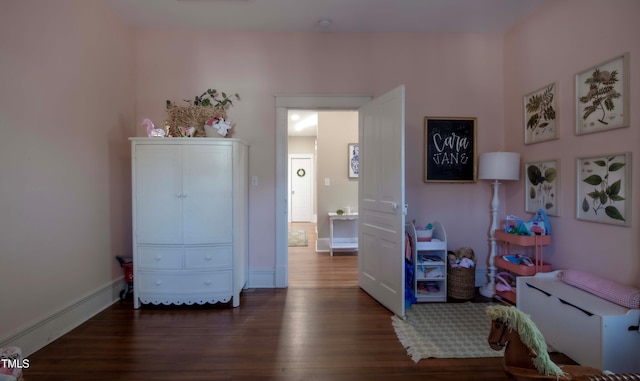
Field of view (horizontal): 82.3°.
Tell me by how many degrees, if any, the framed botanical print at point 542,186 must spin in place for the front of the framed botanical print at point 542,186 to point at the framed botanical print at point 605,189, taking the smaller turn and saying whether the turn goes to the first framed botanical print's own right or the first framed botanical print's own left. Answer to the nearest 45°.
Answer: approximately 90° to the first framed botanical print's own left

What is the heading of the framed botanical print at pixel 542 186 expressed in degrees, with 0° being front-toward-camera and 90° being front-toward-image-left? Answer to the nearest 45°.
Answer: approximately 45°

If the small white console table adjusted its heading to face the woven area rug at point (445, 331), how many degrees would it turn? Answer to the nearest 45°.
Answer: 0° — it already faces it

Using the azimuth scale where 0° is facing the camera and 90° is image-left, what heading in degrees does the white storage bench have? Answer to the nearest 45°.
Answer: approximately 45°

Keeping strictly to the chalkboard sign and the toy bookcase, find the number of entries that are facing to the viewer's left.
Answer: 0

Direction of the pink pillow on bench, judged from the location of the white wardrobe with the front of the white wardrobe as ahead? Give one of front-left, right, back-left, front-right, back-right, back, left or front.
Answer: front-left

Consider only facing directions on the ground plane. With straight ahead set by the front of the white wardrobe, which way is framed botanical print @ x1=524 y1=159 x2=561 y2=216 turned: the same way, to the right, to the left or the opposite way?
to the right

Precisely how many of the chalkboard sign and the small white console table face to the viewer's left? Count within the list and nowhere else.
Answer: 0

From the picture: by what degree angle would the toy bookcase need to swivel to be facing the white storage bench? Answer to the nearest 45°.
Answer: approximately 45° to its left
